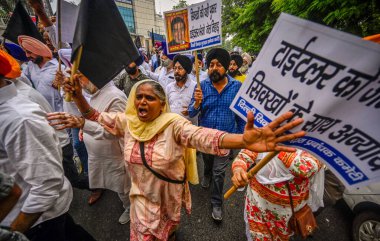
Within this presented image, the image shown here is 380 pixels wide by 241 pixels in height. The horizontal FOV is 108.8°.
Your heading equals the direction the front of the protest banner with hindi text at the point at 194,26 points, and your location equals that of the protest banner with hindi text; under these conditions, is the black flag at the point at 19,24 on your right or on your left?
on your right

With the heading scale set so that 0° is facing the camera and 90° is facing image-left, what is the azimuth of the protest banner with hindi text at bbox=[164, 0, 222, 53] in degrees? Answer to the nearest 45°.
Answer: approximately 0°

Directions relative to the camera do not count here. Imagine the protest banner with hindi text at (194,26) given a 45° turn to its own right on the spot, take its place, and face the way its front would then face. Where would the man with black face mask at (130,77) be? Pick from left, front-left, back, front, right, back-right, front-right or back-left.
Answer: right
